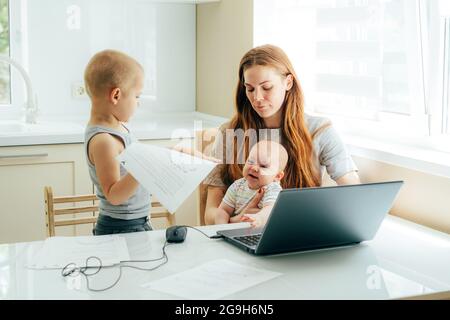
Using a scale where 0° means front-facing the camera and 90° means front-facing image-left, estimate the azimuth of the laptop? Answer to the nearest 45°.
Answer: approximately 135°

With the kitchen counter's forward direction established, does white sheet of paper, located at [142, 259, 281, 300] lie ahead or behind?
ahead

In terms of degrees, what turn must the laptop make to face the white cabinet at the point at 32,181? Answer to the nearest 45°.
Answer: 0° — it already faces it

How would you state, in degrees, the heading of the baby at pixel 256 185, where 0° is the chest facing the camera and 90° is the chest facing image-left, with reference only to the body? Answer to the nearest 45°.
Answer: approximately 45°

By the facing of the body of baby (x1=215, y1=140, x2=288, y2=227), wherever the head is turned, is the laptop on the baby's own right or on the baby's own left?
on the baby's own left

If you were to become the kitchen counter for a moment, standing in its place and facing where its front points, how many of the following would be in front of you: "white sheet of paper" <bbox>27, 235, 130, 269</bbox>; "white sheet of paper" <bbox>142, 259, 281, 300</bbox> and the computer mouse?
3

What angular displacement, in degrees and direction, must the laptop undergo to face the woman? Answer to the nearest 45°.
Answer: approximately 45° to its right

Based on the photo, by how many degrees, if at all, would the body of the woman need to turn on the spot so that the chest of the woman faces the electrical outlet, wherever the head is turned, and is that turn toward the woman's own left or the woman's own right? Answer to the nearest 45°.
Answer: approximately 90° to the woman's own right

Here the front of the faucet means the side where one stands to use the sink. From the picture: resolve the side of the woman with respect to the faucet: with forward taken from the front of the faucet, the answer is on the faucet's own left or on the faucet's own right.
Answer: on the faucet's own left
